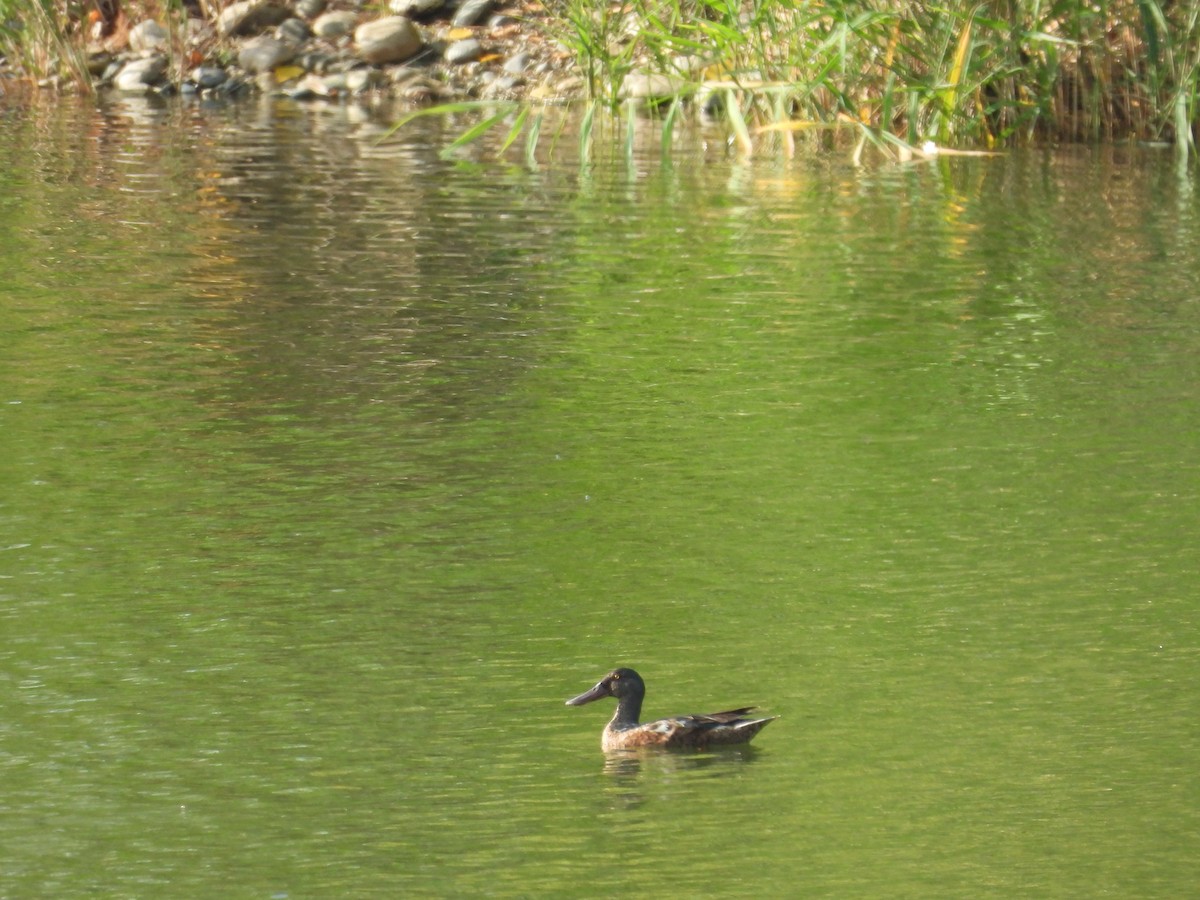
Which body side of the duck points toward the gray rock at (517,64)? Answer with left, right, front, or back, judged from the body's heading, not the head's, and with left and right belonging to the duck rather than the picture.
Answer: right

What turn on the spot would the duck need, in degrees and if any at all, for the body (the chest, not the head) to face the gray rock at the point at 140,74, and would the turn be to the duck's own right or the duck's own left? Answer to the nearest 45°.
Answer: approximately 90° to the duck's own right

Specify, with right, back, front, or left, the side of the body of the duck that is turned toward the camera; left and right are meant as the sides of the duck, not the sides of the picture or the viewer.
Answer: left

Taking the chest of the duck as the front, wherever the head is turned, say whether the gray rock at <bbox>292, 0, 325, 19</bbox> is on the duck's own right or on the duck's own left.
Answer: on the duck's own right

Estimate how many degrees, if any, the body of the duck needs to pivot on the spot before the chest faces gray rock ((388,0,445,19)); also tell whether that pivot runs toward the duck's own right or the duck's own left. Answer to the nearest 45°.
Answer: approximately 90° to the duck's own right

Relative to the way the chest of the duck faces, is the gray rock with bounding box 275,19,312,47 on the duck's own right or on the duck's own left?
on the duck's own right

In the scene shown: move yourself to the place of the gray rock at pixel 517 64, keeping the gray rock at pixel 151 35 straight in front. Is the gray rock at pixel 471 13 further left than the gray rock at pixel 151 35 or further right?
right

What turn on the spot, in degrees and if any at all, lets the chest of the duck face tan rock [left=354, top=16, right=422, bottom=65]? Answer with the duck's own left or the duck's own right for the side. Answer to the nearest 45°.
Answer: approximately 90° to the duck's own right

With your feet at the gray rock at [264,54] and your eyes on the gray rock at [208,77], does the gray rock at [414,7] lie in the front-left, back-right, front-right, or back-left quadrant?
back-left

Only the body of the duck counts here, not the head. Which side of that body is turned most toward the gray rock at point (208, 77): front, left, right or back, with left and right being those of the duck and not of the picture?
right
